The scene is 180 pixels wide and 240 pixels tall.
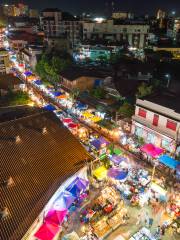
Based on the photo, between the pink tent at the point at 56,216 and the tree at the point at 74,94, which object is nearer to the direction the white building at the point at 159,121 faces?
the pink tent

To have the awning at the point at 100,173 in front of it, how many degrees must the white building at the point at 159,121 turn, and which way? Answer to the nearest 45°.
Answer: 0° — it already faces it

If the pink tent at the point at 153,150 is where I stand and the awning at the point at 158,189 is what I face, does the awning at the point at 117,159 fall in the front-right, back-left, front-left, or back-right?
front-right

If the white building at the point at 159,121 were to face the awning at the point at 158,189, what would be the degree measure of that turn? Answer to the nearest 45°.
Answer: approximately 45° to its left

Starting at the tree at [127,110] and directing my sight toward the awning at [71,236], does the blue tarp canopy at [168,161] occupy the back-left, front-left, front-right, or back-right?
front-left

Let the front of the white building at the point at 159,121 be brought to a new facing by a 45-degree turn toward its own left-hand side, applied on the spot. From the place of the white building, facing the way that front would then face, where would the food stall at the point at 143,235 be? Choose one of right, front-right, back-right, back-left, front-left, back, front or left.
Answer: front

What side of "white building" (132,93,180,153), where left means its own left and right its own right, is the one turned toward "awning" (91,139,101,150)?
front

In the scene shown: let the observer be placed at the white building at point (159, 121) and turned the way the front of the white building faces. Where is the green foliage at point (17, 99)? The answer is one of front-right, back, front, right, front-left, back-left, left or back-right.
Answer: front-right

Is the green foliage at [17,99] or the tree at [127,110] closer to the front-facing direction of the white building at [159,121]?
the green foliage

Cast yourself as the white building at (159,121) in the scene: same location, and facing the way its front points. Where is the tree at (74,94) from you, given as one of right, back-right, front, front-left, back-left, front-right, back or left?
right

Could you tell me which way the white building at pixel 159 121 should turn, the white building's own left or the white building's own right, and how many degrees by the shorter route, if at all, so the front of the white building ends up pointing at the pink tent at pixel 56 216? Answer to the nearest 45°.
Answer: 0° — it already faces it

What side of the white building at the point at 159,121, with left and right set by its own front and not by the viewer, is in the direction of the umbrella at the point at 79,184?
front

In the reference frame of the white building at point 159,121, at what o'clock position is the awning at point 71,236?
The awning is roughly at 11 o'clock from the white building.

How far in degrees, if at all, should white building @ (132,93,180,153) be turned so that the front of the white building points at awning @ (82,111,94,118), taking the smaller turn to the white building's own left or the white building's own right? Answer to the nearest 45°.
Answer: approximately 45° to the white building's own right

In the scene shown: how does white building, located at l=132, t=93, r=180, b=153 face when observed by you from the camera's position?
facing the viewer and to the left of the viewer

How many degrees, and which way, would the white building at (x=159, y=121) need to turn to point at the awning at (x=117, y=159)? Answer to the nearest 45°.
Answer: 0° — it already faces it

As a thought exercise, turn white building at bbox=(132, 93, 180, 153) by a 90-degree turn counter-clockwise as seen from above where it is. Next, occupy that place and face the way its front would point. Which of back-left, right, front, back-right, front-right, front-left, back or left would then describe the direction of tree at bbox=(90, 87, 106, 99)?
back
